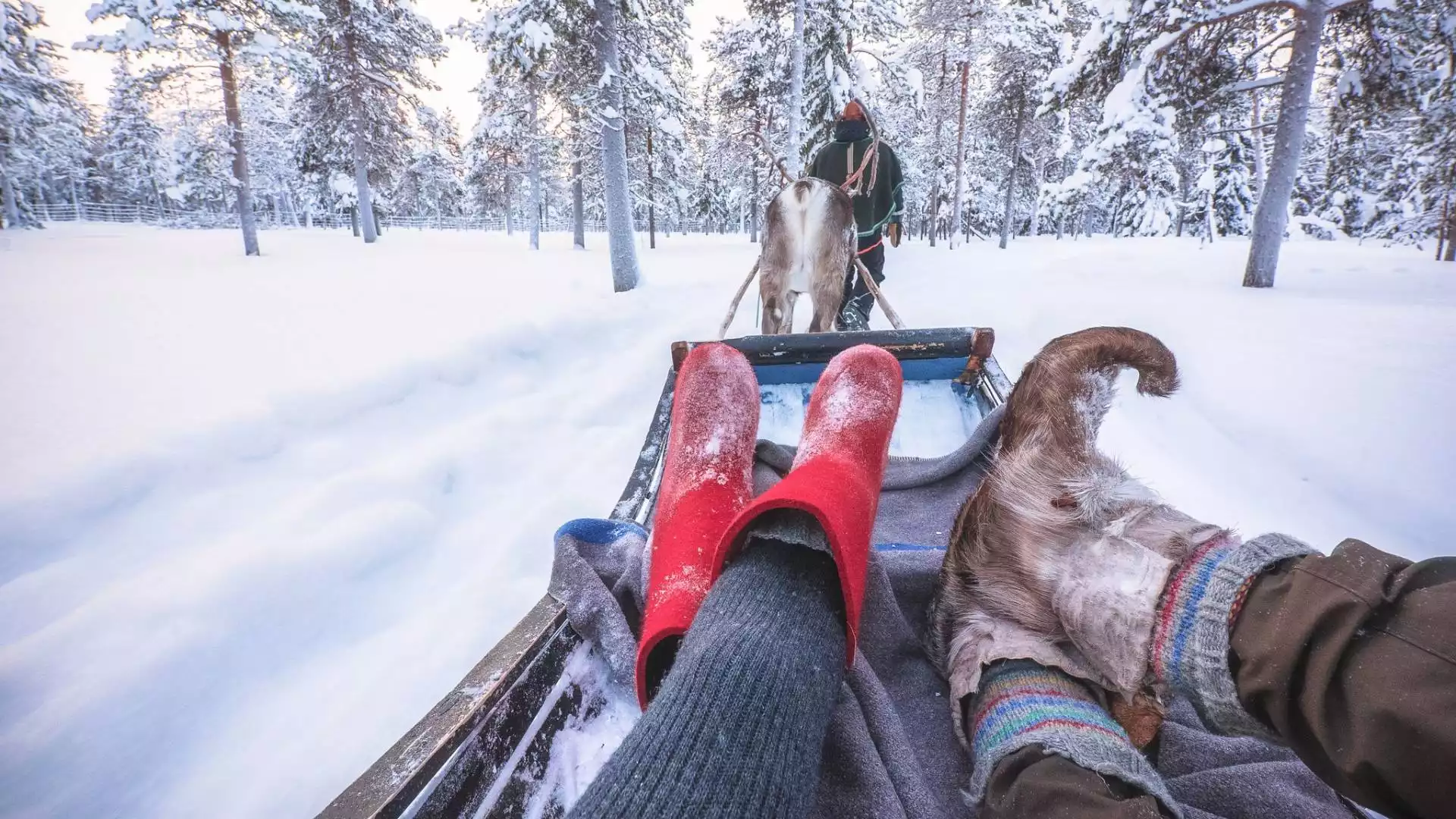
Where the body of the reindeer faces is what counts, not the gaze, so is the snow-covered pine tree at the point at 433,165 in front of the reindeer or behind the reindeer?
in front

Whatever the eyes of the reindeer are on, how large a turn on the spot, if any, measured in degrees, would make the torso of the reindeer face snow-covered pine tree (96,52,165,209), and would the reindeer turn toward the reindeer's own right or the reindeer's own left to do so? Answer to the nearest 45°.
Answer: approximately 45° to the reindeer's own left

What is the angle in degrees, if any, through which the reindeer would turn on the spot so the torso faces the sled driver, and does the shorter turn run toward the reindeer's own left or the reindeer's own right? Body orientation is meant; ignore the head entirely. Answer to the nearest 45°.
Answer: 0° — it already faces them

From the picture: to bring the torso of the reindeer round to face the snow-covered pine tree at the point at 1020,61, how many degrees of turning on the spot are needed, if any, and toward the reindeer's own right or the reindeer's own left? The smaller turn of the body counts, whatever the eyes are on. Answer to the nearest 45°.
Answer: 0° — it already faces it

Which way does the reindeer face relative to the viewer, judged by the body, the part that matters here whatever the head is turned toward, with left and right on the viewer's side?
facing away from the viewer

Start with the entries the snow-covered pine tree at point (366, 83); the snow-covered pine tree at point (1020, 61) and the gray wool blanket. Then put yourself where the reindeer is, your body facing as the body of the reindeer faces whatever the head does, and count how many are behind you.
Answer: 1

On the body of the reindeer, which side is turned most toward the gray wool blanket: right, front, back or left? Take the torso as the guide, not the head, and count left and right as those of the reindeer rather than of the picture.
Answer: back

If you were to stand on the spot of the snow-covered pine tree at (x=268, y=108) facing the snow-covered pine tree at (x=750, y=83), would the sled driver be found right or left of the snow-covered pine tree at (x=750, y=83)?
right

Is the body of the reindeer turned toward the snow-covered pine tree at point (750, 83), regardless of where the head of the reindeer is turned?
yes

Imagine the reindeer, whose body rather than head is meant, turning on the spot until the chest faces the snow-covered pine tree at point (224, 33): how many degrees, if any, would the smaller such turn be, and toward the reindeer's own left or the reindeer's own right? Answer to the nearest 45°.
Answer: approximately 45° to the reindeer's own left
